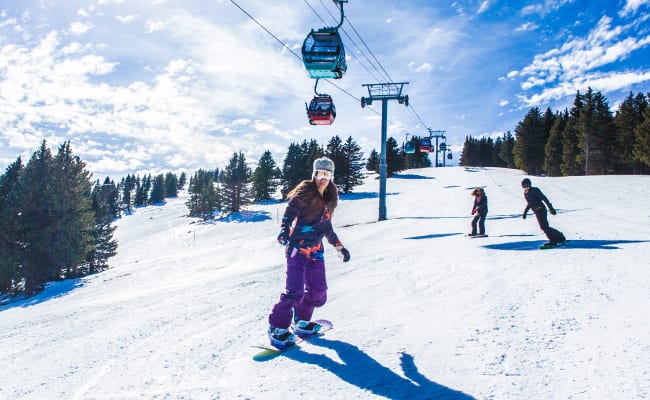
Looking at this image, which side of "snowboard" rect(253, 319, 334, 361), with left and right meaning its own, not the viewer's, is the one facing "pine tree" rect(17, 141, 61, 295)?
right

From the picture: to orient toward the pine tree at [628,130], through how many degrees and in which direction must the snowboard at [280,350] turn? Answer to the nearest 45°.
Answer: approximately 180°

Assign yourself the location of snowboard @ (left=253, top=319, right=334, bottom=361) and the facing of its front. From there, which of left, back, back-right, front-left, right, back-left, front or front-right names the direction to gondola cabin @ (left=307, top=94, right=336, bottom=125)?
back-right

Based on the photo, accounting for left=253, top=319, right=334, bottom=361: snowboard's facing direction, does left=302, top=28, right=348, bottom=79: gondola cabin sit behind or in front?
behind

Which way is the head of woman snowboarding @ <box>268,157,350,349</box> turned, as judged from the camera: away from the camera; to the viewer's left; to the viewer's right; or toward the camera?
toward the camera

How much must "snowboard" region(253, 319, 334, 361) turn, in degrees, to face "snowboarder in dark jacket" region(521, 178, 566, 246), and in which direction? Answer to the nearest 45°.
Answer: approximately 180°

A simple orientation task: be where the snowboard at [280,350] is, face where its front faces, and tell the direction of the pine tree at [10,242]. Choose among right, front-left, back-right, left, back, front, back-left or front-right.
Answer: right

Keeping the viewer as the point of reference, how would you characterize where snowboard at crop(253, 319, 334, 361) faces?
facing the viewer and to the left of the viewer

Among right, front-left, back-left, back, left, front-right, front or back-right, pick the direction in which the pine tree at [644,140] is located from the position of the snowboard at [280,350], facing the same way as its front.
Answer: back

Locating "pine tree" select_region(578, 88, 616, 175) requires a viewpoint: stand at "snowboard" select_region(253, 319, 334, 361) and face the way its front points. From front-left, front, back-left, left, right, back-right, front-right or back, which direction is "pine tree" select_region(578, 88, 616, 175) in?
back
